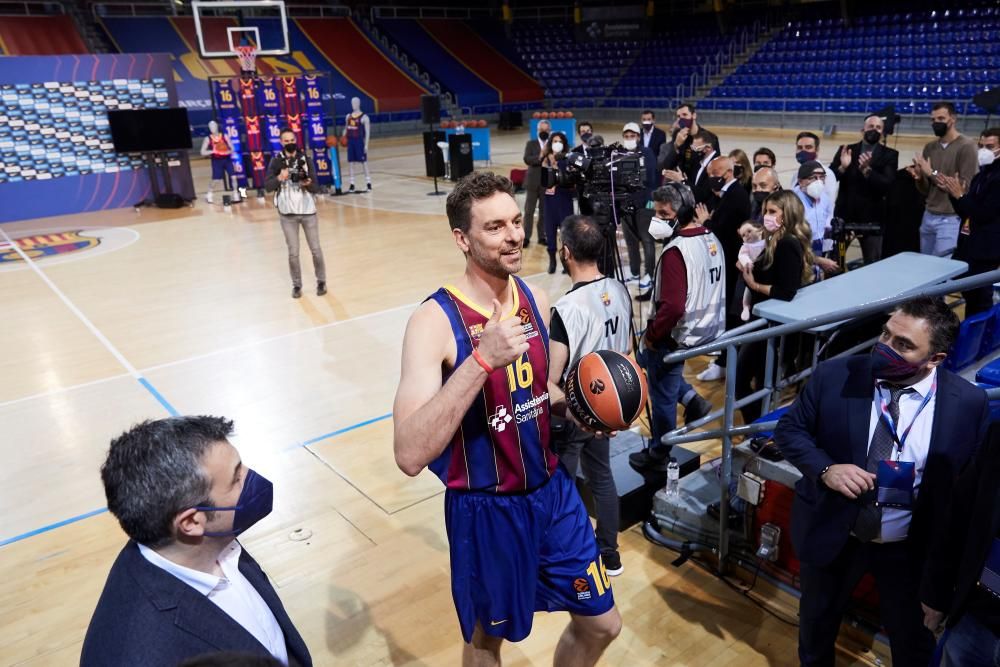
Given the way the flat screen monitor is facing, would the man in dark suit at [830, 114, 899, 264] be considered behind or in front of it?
in front

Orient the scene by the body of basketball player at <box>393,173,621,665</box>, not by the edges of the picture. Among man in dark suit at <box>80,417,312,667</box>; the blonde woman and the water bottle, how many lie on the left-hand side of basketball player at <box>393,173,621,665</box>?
2

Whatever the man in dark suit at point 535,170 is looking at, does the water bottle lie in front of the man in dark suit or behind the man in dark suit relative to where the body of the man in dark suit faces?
in front

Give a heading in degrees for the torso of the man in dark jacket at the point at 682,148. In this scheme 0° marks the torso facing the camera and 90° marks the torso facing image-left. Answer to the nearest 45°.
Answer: approximately 45°

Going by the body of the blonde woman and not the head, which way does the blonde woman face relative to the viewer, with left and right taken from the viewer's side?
facing to the left of the viewer

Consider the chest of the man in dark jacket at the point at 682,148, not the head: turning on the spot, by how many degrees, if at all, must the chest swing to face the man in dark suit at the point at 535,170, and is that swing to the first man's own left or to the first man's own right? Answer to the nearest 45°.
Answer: approximately 45° to the first man's own right

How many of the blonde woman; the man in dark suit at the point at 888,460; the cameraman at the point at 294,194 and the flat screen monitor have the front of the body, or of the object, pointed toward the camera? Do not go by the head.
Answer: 3

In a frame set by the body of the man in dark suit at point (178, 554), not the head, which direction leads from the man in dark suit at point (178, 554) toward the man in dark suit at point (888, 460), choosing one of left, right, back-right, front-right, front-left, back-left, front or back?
front-left

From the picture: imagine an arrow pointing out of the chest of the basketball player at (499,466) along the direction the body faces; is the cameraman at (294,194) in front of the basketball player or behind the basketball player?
behind

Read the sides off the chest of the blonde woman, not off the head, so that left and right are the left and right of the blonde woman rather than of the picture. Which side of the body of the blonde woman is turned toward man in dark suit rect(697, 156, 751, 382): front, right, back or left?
right
